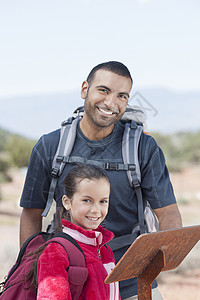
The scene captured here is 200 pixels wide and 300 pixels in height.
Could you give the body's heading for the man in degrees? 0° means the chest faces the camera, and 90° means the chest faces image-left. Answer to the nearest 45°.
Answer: approximately 0°

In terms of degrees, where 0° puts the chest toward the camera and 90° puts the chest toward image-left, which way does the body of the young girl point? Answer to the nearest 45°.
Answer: approximately 315°
